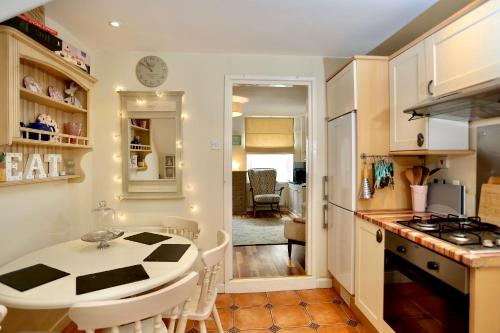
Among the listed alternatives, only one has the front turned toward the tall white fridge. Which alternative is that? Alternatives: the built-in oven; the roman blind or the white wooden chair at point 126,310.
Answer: the roman blind

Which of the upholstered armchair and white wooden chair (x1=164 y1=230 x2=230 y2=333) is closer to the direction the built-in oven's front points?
the white wooden chair

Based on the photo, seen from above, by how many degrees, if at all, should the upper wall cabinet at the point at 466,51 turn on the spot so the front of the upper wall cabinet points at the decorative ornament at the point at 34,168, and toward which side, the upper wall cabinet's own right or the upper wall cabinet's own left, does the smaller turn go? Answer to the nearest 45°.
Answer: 0° — it already faces it

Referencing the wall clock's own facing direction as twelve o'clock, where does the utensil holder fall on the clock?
The utensil holder is roughly at 10 o'clock from the wall clock.

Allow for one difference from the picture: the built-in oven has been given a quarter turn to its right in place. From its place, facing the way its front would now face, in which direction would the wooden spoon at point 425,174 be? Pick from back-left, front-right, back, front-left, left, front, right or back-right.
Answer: front-right

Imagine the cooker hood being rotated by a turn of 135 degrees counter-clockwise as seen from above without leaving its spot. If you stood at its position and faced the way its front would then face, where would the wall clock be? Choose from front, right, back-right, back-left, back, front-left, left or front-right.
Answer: back

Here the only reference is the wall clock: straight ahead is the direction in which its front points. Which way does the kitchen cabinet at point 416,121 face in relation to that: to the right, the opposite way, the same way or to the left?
to the right

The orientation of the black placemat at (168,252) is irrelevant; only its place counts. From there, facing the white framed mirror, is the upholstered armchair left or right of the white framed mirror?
right

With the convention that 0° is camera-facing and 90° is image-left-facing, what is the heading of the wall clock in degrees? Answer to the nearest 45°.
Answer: approximately 0°

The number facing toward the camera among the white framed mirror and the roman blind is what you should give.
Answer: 2

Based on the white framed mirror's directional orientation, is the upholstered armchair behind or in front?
behind

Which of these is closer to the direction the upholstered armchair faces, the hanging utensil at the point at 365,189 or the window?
the hanging utensil

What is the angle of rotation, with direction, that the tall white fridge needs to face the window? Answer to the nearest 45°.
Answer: approximately 135° to its right
